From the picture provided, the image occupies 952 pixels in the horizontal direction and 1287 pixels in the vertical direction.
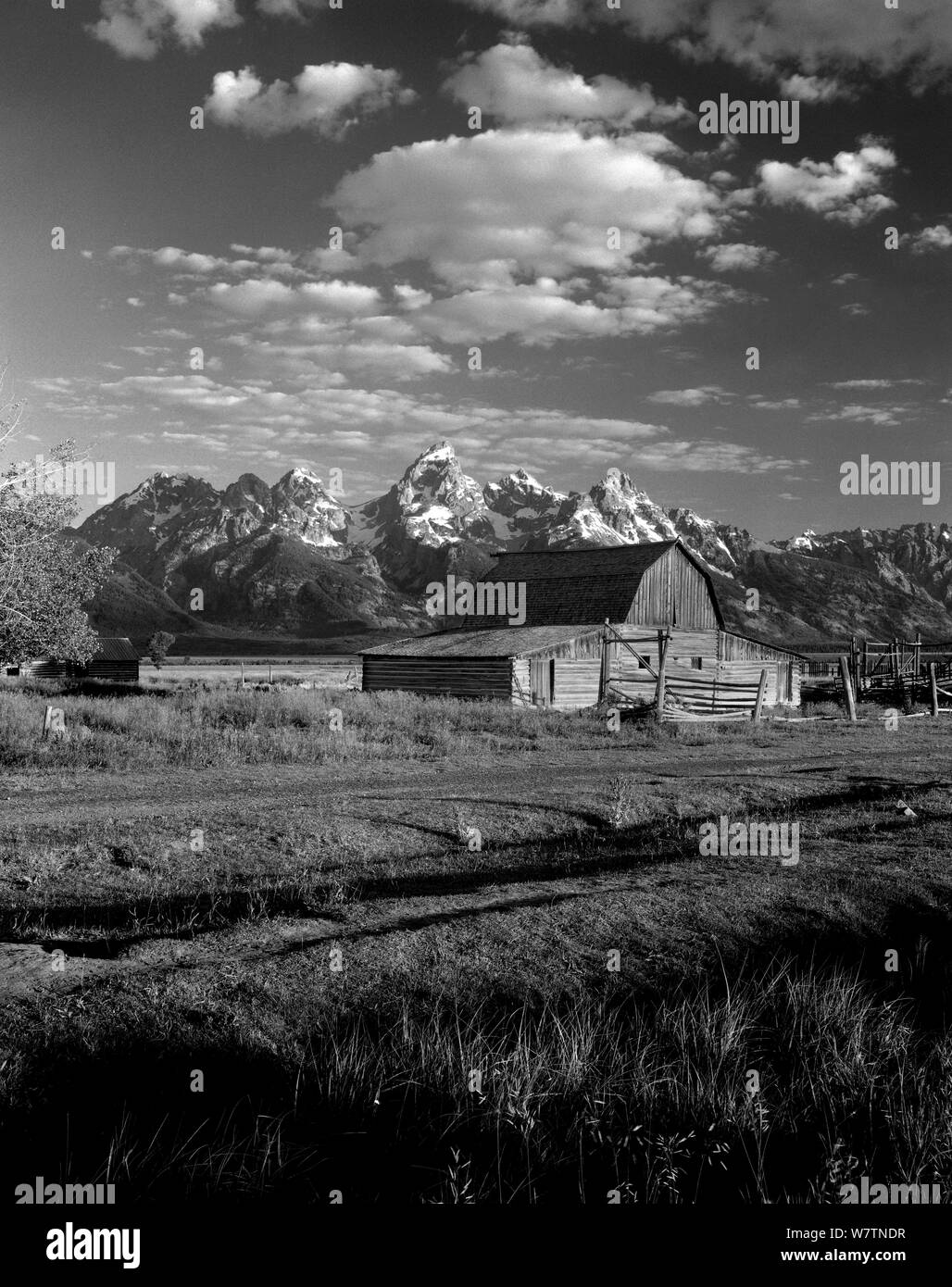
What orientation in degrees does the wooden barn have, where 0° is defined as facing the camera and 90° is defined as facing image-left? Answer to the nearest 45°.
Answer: approximately 315°

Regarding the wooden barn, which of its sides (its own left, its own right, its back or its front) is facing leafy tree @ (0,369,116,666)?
back
